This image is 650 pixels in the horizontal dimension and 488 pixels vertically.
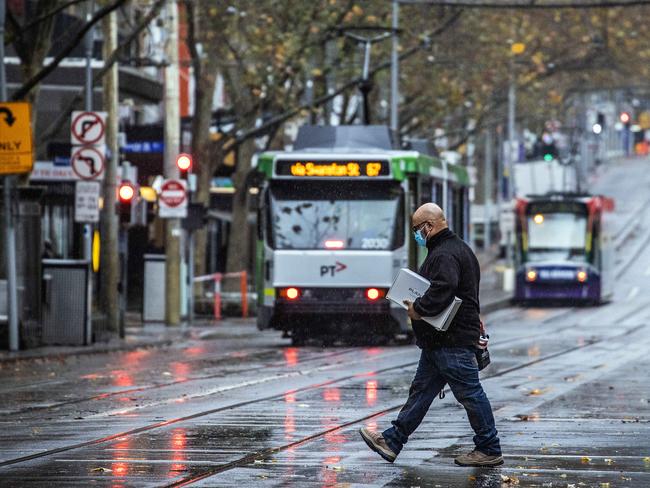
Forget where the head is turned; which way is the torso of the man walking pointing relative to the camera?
to the viewer's left

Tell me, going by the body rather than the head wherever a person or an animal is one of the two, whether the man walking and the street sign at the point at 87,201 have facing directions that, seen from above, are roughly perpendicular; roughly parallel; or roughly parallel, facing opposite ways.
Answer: roughly perpendicular

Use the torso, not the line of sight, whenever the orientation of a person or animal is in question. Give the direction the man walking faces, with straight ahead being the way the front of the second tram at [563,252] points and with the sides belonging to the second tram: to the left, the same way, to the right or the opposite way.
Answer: to the right

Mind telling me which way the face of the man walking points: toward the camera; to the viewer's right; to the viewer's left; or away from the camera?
to the viewer's left
